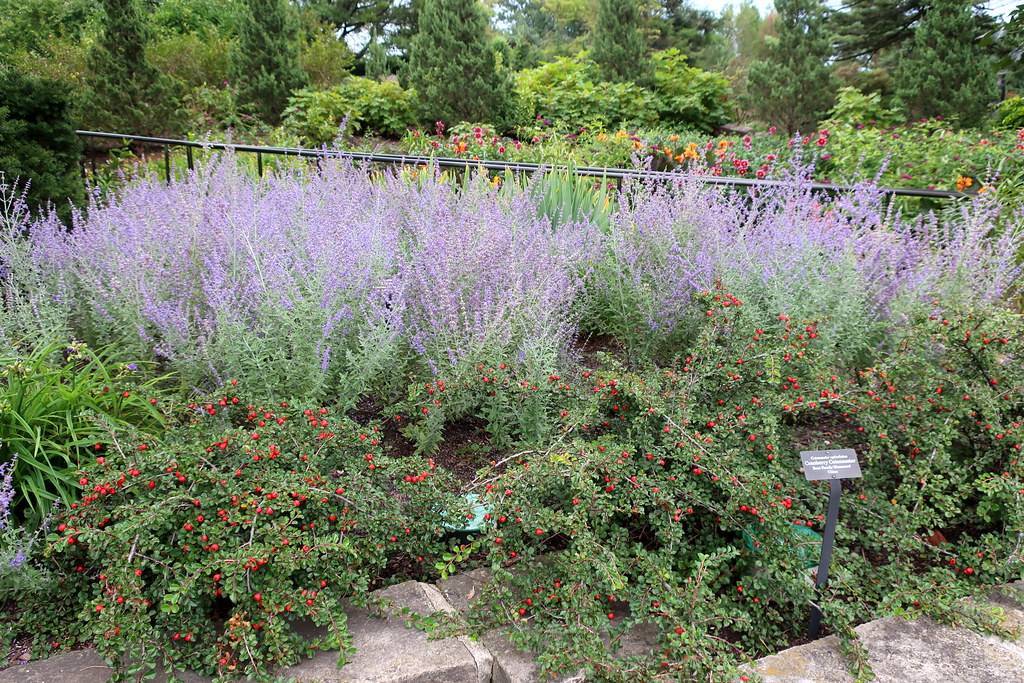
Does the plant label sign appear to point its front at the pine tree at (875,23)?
no

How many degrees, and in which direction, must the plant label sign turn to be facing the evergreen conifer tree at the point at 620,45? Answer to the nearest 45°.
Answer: approximately 180°

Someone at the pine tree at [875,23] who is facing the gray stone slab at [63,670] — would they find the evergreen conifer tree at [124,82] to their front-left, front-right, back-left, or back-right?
front-right

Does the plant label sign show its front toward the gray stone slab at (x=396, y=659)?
no

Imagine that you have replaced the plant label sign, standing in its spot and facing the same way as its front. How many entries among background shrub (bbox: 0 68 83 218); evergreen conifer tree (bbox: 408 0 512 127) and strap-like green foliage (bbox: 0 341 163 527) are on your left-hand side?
0

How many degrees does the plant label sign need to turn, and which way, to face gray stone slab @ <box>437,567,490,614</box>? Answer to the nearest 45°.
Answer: approximately 90° to its right

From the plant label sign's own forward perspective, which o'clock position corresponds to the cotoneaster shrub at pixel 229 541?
The cotoneaster shrub is roughly at 2 o'clock from the plant label sign.

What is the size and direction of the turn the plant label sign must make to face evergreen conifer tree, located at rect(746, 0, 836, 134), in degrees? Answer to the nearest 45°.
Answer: approximately 180°

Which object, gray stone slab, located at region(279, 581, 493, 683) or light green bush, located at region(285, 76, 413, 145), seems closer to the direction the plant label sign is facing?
the gray stone slab

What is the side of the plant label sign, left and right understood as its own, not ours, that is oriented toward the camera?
front

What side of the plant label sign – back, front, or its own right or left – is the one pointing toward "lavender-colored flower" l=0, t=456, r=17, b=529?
right

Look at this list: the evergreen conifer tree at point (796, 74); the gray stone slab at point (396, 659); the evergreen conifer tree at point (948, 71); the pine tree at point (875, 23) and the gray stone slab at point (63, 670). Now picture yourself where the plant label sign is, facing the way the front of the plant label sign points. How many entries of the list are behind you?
3

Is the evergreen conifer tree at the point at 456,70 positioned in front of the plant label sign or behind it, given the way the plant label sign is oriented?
behind

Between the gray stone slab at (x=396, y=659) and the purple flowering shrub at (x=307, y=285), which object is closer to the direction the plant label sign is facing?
the gray stone slab

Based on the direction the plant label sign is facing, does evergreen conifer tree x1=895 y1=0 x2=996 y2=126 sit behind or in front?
behind

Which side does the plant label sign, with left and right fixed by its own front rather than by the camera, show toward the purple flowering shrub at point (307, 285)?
right
